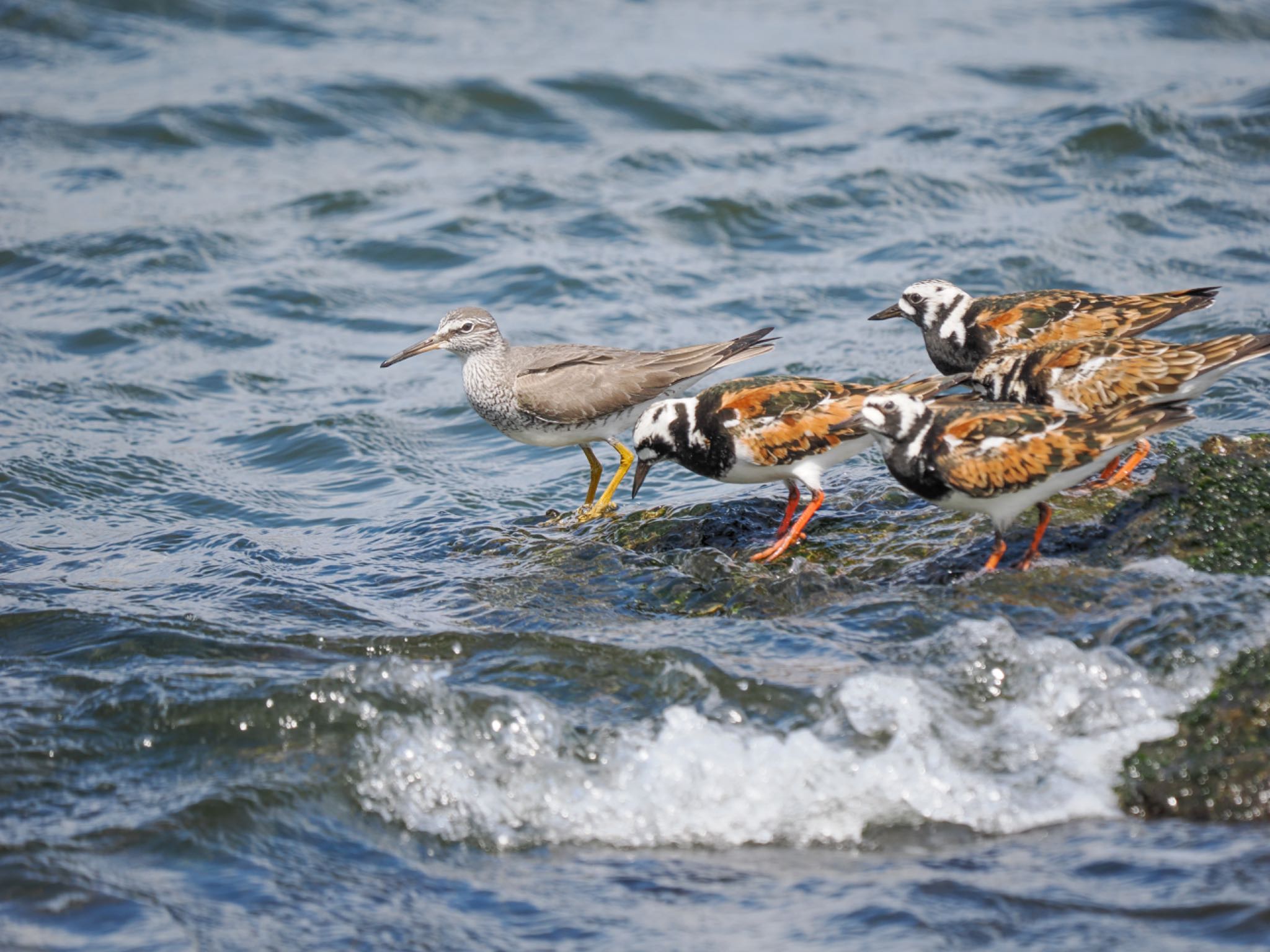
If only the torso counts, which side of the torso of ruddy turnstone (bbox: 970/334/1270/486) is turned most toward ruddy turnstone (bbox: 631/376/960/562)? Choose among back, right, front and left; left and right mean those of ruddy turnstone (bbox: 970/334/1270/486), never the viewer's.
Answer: front

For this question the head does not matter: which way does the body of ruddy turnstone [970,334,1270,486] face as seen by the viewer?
to the viewer's left

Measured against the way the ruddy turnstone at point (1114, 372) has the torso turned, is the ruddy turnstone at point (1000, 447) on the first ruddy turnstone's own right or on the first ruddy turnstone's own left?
on the first ruddy turnstone's own left

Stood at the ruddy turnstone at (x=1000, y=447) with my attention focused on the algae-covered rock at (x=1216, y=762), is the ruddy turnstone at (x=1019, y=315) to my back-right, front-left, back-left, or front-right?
back-left

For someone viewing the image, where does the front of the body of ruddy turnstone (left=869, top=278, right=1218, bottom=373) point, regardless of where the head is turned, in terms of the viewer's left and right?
facing to the left of the viewer

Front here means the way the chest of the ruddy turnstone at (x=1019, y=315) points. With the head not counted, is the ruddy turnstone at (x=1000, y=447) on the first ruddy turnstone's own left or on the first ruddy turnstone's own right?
on the first ruddy turnstone's own left

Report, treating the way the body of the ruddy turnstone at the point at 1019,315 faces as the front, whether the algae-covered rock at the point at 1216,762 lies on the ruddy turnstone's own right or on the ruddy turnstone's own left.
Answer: on the ruddy turnstone's own left

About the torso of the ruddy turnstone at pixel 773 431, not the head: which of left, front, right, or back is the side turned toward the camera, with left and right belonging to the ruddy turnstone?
left

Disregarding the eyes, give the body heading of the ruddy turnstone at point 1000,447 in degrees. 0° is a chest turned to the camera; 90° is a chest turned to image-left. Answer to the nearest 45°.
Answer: approximately 90°
